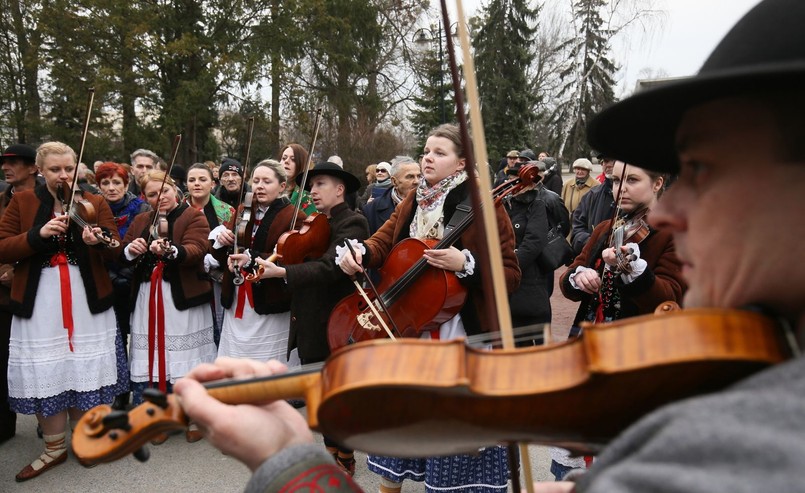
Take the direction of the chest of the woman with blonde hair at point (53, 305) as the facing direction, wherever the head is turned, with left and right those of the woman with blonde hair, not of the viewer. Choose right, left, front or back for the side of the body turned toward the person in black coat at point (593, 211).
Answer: left

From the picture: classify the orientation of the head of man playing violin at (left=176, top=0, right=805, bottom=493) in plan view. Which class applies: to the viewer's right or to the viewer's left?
to the viewer's left

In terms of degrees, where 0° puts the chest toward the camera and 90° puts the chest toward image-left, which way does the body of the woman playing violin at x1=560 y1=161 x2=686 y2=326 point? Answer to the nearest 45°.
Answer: approximately 45°

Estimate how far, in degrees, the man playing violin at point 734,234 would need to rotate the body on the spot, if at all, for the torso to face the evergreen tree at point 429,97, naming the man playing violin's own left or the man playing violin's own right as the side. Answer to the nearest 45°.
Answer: approximately 90° to the man playing violin's own right

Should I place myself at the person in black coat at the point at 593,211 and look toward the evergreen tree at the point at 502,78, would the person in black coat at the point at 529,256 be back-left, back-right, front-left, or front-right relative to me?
back-left

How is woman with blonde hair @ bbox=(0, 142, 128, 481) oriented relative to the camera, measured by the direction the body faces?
toward the camera

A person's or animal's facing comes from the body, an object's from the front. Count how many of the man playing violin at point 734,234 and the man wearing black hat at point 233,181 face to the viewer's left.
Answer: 1

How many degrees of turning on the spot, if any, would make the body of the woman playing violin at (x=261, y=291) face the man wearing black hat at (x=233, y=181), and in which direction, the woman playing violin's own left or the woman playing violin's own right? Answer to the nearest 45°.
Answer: approximately 135° to the woman playing violin's own right

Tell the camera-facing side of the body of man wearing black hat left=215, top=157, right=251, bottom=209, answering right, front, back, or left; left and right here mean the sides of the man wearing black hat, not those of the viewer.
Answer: front

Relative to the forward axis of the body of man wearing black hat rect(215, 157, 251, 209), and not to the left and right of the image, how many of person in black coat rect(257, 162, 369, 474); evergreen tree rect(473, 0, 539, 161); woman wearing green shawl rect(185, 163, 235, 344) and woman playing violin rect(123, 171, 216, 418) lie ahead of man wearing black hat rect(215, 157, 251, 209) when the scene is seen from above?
3

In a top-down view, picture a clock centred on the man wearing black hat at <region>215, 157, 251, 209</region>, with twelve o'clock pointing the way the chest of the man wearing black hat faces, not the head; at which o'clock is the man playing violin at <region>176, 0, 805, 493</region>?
The man playing violin is roughly at 12 o'clock from the man wearing black hat.

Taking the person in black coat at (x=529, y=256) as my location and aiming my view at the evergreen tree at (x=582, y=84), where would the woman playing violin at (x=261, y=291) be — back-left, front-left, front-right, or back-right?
back-left

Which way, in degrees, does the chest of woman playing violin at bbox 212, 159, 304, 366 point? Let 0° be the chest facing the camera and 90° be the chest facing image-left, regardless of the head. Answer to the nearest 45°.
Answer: approximately 45°
